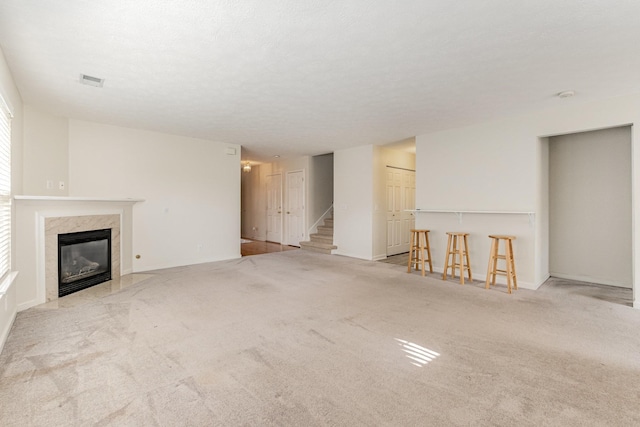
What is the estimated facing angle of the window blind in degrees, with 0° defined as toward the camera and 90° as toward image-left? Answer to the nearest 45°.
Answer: approximately 270°

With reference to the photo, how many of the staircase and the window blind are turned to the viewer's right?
1

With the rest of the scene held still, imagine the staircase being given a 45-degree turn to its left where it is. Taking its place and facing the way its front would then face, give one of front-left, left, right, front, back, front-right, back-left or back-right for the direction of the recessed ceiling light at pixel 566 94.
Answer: front-left

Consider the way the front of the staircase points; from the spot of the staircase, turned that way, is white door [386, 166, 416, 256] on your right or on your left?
on your left

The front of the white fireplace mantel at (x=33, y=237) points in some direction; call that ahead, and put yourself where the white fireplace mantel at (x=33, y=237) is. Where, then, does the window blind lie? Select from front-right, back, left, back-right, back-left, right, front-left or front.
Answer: front-right

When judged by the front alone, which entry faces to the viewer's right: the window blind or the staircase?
the window blind

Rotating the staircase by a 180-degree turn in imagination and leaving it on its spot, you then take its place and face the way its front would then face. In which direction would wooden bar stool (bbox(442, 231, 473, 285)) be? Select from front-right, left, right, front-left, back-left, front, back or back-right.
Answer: right

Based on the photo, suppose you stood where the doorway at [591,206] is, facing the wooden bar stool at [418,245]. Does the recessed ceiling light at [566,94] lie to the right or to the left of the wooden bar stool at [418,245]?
left

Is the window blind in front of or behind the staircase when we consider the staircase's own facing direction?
in front

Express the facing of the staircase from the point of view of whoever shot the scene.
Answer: facing the viewer and to the left of the viewer
